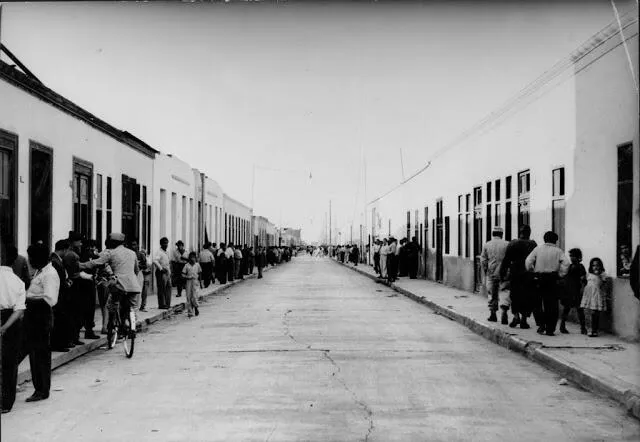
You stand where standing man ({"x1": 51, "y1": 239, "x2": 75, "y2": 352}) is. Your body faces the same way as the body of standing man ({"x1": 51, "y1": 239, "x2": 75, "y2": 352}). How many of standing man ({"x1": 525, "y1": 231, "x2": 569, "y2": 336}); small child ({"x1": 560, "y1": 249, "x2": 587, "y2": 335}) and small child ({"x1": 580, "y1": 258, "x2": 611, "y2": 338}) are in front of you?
3

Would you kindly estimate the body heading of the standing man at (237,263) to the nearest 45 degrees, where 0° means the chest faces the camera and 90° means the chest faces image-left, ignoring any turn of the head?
approximately 270°

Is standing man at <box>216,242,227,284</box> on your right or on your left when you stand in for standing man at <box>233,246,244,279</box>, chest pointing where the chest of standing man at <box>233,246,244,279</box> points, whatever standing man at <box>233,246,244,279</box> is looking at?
on your right

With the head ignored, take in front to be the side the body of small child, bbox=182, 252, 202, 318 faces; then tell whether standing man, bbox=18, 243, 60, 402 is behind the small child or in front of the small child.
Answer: in front

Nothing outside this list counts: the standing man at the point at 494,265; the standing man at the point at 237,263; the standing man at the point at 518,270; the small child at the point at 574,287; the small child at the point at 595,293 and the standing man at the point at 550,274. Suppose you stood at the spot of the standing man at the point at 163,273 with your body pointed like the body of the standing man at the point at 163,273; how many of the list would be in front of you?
5

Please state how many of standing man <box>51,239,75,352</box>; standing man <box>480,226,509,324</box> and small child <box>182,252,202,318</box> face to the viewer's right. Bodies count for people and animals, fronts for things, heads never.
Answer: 1
